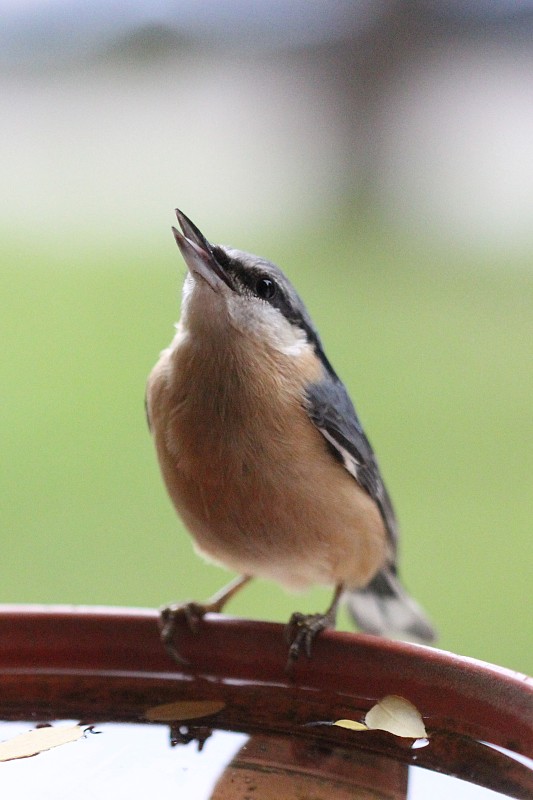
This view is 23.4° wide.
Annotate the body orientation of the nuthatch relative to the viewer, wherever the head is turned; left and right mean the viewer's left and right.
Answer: facing the viewer and to the left of the viewer
